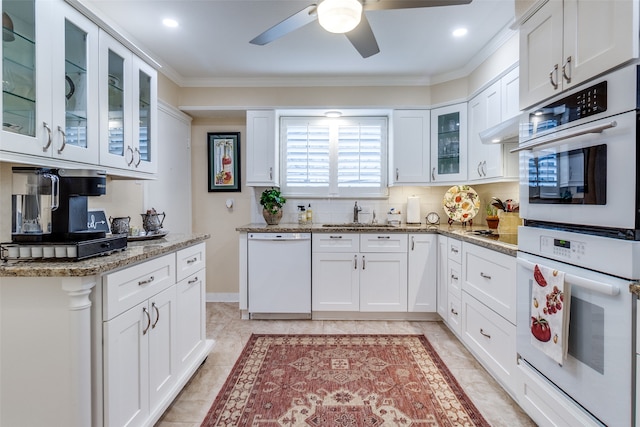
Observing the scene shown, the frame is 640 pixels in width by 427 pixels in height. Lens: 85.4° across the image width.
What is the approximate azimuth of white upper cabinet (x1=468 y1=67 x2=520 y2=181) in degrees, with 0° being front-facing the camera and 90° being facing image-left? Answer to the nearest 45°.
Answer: approximately 45°

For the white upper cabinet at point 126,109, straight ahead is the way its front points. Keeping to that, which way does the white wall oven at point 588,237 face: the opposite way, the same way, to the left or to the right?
the opposite way

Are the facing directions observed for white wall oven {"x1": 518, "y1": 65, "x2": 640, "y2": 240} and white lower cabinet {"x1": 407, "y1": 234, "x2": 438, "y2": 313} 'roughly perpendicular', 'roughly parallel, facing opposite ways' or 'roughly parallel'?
roughly perpendicular

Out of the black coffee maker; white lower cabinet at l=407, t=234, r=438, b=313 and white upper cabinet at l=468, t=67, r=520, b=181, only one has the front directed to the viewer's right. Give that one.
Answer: the black coffee maker

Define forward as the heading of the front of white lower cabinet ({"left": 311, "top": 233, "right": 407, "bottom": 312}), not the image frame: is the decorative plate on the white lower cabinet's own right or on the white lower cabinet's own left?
on the white lower cabinet's own left

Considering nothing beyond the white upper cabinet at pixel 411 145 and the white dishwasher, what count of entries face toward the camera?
2
